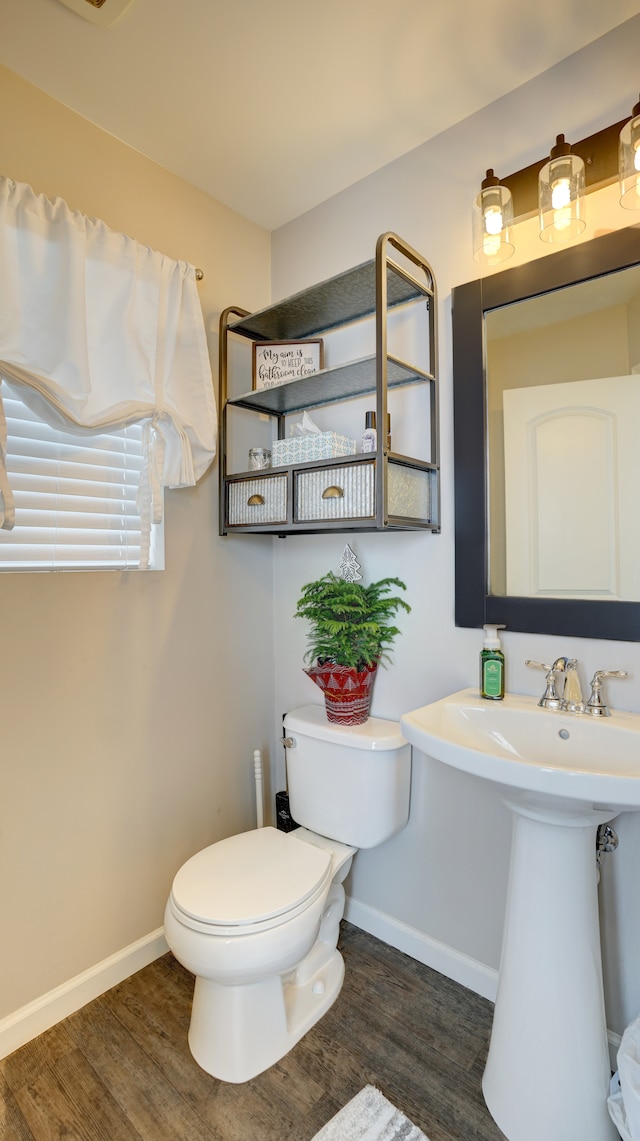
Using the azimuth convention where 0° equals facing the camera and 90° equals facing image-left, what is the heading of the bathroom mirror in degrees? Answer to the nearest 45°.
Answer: approximately 45°

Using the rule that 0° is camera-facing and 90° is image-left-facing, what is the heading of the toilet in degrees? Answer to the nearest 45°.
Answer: approximately 45°

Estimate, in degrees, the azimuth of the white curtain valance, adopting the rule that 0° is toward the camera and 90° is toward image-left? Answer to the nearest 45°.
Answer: approximately 315°

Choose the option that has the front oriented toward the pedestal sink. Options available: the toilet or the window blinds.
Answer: the window blinds
